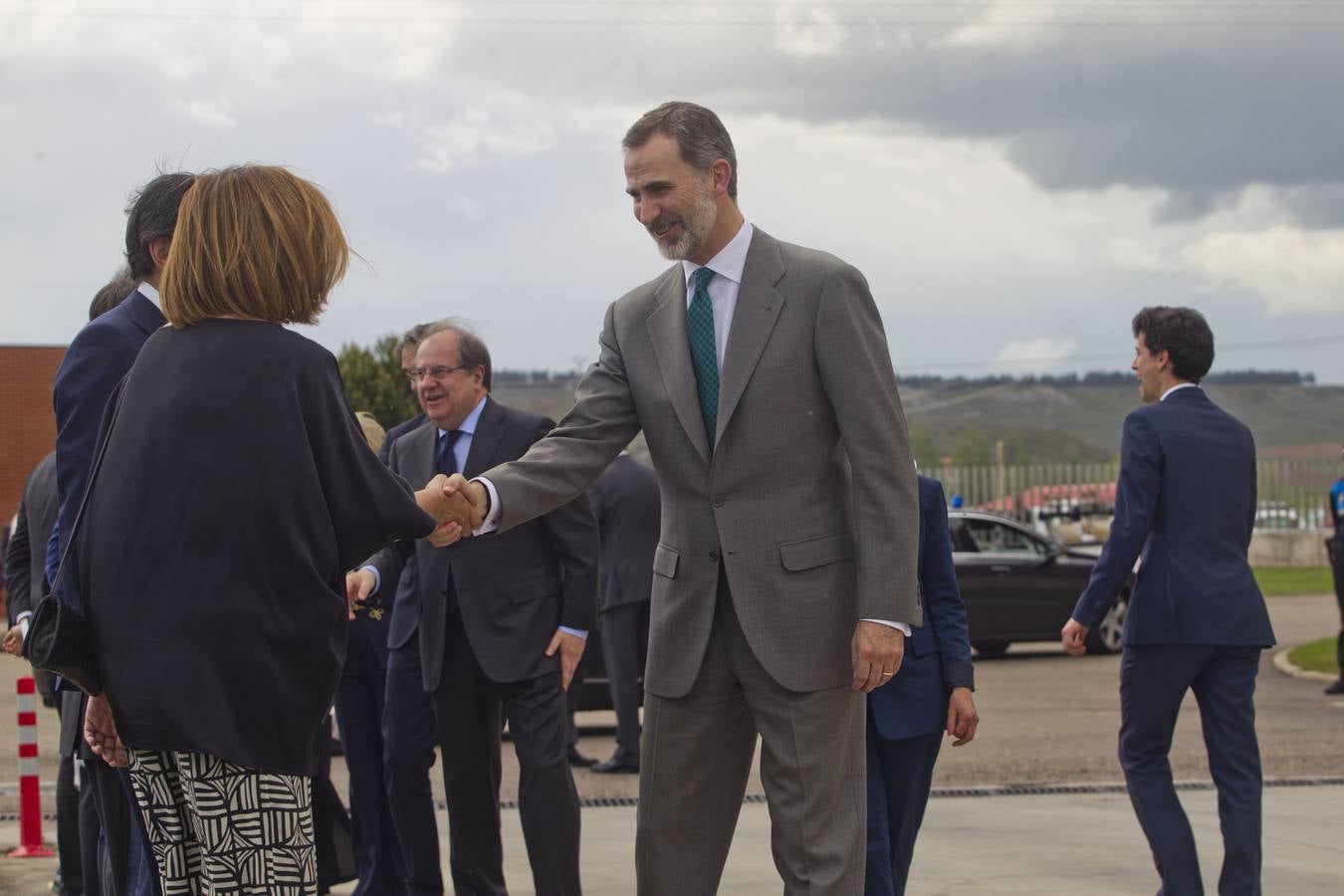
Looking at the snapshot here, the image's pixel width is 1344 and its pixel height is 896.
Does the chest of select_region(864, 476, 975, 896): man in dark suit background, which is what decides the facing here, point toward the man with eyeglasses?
no

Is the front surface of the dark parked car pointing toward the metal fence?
no

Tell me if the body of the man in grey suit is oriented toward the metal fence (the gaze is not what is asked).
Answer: no

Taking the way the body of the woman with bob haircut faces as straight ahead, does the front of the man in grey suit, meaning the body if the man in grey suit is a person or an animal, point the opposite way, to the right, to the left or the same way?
the opposite way

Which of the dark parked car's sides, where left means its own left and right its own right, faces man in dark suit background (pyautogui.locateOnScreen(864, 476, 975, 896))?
right

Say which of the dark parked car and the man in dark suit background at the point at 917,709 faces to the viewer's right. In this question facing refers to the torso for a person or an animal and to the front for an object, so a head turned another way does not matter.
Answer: the dark parked car

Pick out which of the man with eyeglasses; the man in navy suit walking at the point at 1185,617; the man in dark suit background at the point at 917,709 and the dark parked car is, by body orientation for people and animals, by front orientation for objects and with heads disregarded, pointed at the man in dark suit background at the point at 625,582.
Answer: the man in navy suit walking

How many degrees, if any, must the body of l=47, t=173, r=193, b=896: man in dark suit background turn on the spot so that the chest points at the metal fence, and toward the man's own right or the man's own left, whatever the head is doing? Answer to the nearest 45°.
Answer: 0° — they already face it

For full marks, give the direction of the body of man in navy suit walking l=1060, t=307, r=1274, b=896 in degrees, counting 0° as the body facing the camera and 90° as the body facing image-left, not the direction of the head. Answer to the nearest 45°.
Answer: approximately 135°

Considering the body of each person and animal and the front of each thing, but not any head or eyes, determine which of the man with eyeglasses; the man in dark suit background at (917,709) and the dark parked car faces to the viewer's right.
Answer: the dark parked car

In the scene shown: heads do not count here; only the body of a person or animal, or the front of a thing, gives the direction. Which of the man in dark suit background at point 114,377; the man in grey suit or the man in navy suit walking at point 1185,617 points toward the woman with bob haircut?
the man in grey suit

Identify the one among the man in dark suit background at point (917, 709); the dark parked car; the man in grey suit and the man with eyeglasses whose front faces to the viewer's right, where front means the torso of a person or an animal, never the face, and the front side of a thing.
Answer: the dark parked car

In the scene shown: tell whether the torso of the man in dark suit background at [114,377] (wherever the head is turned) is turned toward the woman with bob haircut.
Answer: no

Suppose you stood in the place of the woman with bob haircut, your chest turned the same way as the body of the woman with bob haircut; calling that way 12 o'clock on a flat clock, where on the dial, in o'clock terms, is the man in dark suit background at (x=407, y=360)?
The man in dark suit background is roughly at 11 o'clock from the woman with bob haircut.

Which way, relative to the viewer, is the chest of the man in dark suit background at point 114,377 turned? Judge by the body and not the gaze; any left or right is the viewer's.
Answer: facing away from the viewer and to the right of the viewer

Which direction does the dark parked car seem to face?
to the viewer's right

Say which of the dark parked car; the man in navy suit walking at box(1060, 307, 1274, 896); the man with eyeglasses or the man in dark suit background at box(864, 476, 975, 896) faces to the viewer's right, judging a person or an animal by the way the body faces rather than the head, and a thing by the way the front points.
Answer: the dark parked car
